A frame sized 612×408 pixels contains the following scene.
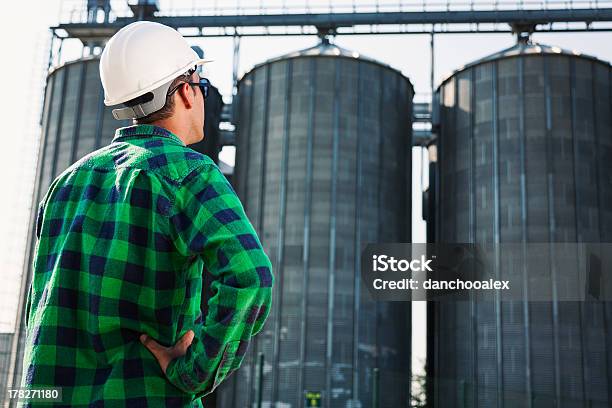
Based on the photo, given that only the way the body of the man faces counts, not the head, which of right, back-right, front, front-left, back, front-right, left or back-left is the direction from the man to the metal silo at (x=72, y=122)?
front-left

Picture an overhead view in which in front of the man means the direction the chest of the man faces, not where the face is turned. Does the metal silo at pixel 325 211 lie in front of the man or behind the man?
in front

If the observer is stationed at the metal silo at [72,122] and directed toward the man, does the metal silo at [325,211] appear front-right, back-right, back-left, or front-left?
front-left

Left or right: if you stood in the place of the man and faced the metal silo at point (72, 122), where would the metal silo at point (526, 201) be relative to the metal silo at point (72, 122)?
right

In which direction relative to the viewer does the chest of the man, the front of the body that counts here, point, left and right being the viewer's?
facing away from the viewer and to the right of the viewer

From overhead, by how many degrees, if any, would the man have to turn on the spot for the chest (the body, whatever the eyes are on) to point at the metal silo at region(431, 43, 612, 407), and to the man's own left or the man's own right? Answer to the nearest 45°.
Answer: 0° — they already face it

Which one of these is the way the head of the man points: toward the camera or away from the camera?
away from the camera
